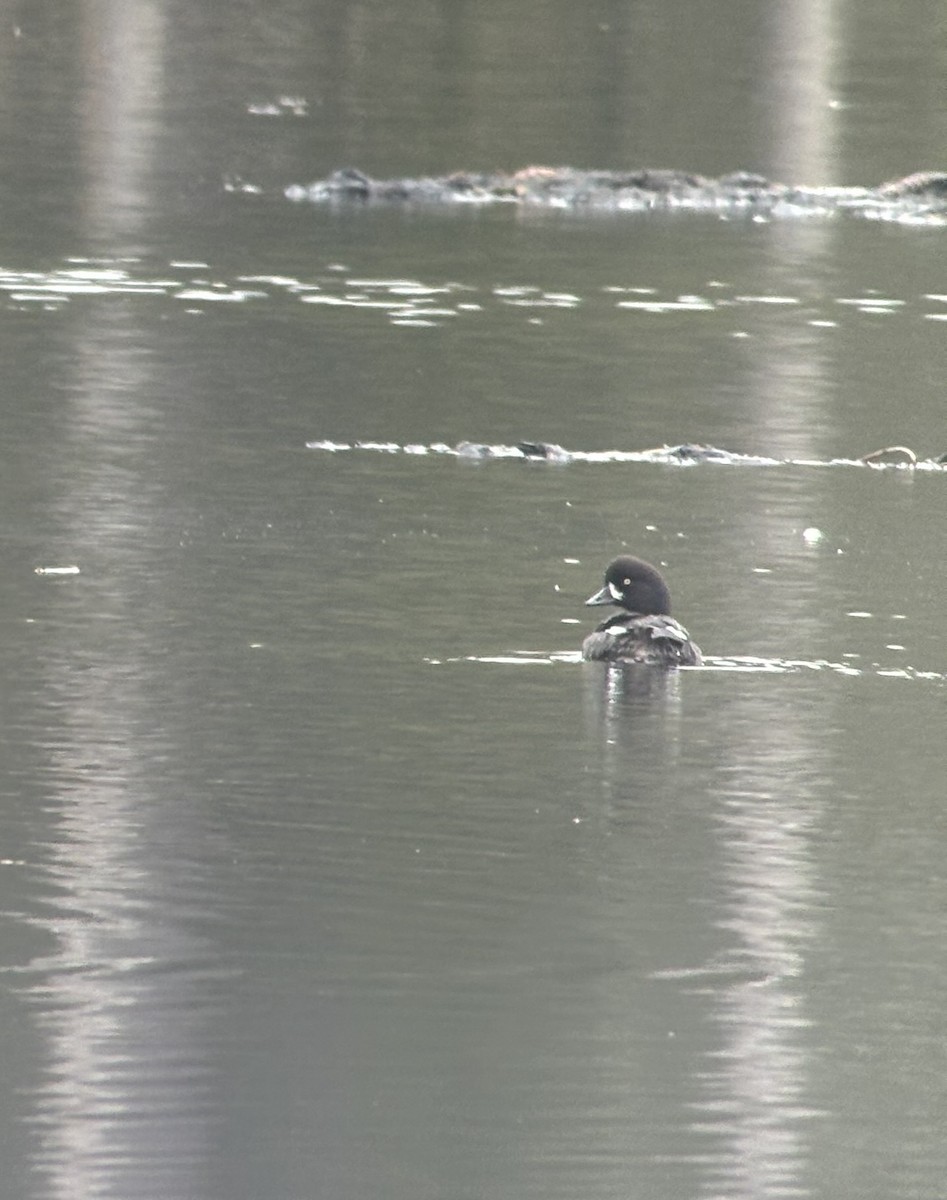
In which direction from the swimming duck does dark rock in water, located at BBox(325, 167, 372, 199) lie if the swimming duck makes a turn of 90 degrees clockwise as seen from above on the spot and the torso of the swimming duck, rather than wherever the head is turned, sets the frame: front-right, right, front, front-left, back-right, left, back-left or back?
left

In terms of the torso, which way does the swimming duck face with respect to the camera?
away from the camera

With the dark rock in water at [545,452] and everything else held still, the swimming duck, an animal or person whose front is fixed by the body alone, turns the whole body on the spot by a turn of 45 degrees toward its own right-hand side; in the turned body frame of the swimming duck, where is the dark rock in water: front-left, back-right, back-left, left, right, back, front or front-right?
front-left

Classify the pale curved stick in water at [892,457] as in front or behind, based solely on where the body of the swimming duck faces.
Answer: in front
